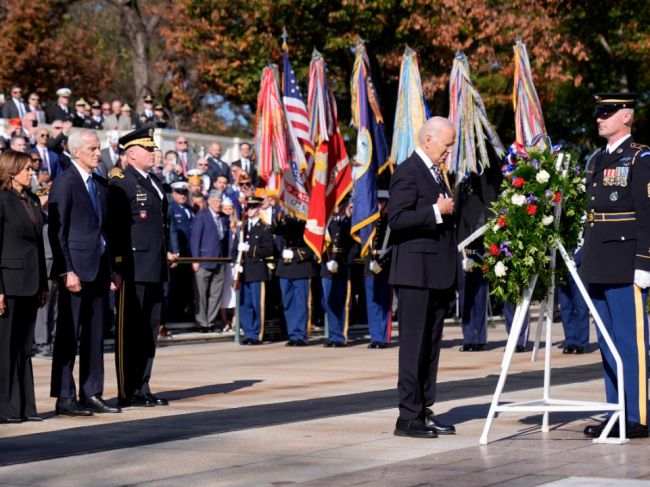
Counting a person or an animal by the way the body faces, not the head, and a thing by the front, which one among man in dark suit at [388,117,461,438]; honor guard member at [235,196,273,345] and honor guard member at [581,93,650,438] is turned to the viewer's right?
the man in dark suit

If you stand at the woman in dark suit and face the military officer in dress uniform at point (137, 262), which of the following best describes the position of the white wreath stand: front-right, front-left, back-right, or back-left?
front-right

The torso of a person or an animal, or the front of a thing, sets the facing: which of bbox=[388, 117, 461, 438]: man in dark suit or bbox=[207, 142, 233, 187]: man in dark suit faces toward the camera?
bbox=[207, 142, 233, 187]: man in dark suit

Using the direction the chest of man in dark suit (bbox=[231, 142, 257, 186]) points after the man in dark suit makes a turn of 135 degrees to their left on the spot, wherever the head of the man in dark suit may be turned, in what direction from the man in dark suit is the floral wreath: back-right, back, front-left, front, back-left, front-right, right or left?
back-right

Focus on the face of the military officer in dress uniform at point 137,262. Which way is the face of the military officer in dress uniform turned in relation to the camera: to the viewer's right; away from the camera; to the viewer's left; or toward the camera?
to the viewer's right

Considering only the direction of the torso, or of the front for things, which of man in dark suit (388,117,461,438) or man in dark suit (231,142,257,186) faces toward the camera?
man in dark suit (231,142,257,186)

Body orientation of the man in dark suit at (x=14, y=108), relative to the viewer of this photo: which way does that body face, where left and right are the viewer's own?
facing the viewer and to the right of the viewer

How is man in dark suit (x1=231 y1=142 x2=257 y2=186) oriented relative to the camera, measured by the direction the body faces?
toward the camera

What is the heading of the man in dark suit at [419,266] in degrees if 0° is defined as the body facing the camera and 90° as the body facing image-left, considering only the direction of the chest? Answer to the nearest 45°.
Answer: approximately 270°

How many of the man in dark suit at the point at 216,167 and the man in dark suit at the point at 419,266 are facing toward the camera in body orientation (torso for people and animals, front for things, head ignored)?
1

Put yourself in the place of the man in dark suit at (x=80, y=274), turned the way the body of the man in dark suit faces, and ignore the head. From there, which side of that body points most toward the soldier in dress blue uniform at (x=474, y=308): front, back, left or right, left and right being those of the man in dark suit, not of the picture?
left

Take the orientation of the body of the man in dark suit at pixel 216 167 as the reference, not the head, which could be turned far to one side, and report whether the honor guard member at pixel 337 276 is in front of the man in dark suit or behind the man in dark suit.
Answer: in front

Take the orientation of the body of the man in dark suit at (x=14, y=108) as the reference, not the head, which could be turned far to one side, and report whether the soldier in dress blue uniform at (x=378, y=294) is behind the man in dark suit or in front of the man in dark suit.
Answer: in front

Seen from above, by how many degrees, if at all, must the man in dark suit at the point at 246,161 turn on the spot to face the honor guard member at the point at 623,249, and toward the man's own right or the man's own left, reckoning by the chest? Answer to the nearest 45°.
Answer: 0° — they already face them
